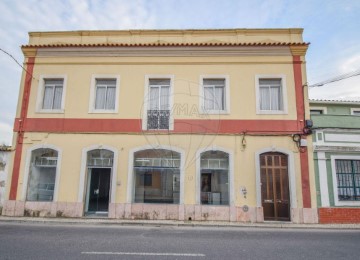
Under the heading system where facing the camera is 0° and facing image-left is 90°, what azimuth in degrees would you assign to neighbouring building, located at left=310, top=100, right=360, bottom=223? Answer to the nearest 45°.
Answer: approximately 0°

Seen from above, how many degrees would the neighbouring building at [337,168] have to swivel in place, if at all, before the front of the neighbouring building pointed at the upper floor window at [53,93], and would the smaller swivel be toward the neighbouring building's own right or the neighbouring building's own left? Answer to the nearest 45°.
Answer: approximately 45° to the neighbouring building's own right

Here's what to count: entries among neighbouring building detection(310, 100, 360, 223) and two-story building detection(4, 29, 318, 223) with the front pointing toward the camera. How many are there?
2

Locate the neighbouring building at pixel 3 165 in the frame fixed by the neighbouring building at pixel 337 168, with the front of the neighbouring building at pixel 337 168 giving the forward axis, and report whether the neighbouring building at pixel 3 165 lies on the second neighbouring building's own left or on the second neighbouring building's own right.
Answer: on the second neighbouring building's own right

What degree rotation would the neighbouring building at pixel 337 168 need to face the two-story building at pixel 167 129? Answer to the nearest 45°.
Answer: approximately 45° to its right

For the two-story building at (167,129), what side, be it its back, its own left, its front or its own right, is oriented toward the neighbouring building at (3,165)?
right

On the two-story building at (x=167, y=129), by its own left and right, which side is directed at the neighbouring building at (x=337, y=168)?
left

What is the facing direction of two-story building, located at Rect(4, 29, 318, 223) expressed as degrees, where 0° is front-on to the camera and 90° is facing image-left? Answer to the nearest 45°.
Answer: approximately 0°
